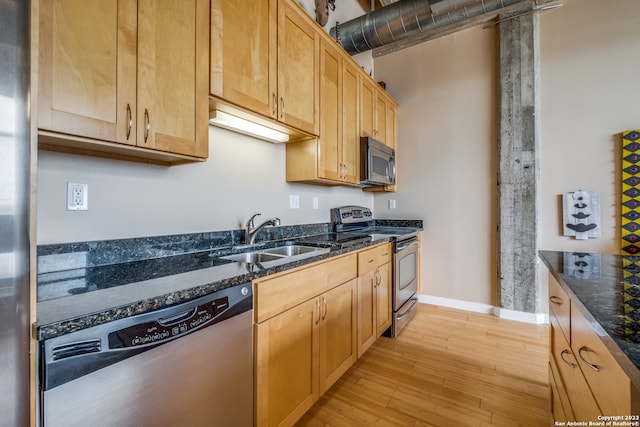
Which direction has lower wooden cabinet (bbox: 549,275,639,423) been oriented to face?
to the viewer's left

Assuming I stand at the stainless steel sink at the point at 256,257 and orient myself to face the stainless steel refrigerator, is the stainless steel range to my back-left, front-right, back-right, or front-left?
back-left

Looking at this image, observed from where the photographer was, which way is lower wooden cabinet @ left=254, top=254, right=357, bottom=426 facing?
facing the viewer and to the right of the viewer

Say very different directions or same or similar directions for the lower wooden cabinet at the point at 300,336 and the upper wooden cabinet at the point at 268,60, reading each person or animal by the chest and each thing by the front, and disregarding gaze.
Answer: same or similar directions

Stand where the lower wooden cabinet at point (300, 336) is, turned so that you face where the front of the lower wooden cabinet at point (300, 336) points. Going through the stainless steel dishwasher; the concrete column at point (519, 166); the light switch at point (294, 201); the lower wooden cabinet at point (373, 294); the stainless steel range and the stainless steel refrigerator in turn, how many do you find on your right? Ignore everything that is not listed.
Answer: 2

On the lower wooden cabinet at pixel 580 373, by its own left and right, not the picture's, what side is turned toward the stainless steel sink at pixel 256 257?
front

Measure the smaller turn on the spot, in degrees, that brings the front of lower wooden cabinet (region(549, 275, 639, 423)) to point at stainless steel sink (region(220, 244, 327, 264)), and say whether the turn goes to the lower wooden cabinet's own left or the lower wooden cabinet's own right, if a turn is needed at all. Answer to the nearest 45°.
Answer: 0° — it already faces it

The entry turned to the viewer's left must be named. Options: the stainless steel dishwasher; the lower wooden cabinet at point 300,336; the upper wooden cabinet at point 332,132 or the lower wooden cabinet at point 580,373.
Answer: the lower wooden cabinet at point 580,373

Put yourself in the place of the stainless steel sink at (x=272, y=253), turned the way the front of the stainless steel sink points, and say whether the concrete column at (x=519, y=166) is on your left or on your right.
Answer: on your left

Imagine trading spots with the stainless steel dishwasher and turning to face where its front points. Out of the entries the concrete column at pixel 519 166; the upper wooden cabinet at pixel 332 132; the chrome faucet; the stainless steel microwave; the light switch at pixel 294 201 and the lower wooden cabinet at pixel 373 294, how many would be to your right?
0

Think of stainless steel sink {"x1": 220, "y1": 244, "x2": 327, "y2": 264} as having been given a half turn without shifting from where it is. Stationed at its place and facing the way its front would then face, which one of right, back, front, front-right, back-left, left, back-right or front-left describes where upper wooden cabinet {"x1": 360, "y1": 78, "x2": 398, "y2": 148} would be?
right

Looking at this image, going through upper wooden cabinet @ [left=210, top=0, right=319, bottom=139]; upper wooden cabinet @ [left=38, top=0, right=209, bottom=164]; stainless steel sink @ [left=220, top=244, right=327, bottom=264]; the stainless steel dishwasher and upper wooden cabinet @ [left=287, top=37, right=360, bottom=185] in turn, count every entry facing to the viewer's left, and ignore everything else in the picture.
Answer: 0

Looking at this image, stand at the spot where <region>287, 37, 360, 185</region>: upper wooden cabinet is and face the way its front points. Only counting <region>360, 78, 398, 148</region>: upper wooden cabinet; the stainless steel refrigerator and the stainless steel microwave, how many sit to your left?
2
